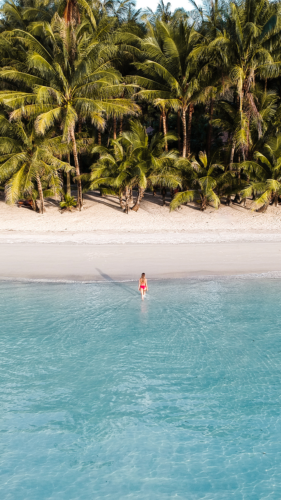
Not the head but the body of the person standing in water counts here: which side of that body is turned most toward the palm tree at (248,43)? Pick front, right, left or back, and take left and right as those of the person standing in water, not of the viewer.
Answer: front

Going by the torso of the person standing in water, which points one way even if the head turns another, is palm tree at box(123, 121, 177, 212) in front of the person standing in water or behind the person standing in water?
in front

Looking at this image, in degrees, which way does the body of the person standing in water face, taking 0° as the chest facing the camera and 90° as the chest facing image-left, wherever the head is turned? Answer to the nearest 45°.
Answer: approximately 180°

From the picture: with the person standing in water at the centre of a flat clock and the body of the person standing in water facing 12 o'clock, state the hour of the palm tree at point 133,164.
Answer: The palm tree is roughly at 12 o'clock from the person standing in water.

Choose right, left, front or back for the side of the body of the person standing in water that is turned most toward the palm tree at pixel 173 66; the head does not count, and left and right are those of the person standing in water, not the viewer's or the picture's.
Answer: front
